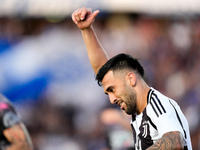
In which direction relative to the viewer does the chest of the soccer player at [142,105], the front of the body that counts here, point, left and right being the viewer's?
facing the viewer and to the left of the viewer

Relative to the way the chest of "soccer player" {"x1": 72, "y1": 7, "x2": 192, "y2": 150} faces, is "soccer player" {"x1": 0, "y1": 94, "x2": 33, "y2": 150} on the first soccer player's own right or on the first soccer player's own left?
on the first soccer player's own right
